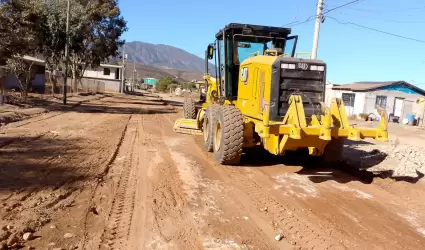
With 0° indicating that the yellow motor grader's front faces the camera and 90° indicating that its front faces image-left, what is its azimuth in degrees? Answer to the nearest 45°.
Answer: approximately 135°

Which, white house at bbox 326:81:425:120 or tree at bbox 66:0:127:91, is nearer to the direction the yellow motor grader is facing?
the tree

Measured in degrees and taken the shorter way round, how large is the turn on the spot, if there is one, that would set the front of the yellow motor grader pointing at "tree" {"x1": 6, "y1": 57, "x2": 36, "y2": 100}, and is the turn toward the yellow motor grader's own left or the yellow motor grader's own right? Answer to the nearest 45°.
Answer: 0° — it already faces it

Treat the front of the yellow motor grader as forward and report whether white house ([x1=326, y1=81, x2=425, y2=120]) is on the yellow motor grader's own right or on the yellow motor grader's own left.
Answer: on the yellow motor grader's own right

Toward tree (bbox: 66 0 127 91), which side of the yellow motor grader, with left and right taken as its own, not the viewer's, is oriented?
front

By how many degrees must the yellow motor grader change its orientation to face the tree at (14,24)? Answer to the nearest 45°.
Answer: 0° — it already faces it

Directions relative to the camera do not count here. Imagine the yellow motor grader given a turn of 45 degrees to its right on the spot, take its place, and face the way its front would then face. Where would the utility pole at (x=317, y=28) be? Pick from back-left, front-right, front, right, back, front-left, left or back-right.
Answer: front
